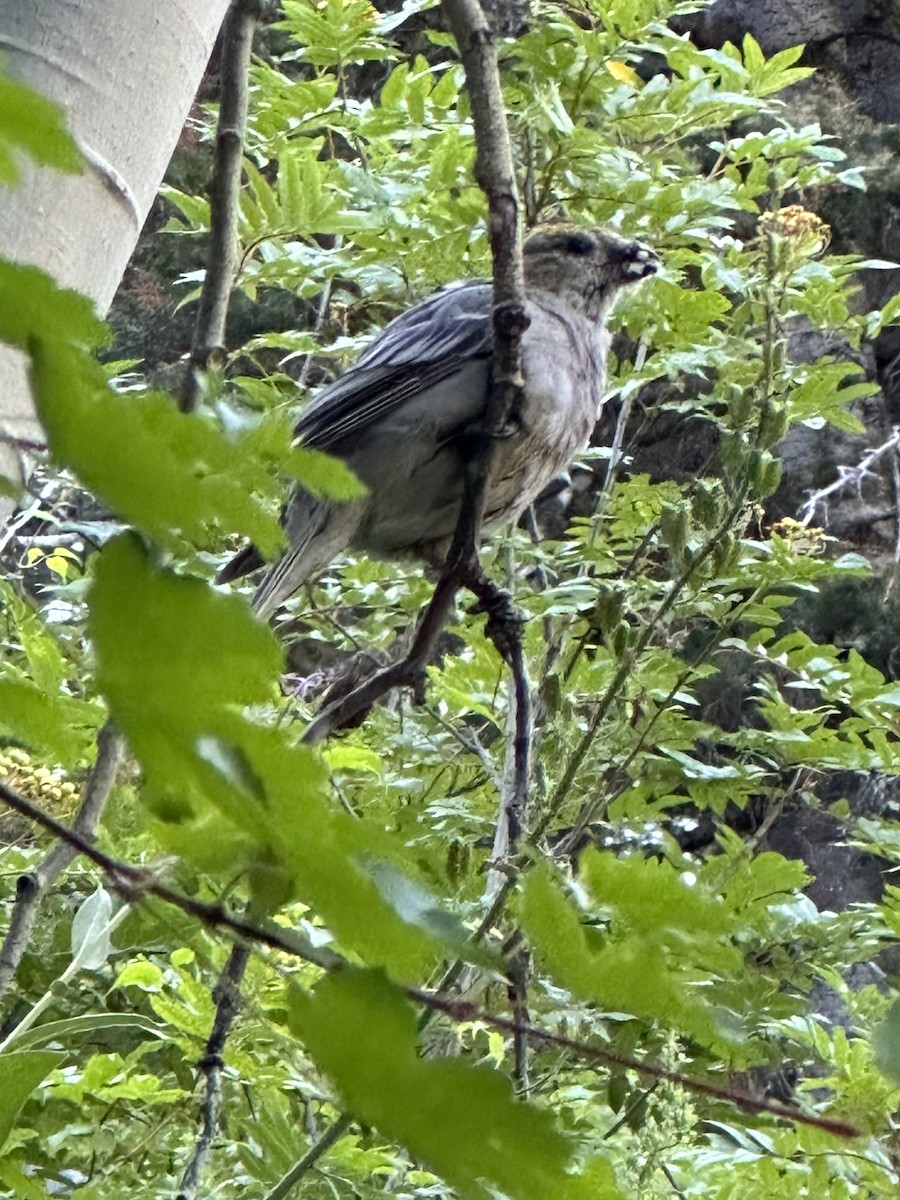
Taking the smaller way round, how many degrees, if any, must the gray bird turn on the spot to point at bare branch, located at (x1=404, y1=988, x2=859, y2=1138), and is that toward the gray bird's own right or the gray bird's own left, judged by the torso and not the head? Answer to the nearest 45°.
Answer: approximately 90° to the gray bird's own right

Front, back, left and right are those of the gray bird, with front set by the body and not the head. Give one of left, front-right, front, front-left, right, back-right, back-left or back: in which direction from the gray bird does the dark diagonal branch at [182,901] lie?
right

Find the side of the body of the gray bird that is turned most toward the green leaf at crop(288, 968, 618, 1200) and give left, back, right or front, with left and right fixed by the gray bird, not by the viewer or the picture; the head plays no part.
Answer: right

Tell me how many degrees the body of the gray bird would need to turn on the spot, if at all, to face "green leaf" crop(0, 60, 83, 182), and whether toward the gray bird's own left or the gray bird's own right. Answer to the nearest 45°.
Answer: approximately 90° to the gray bird's own right

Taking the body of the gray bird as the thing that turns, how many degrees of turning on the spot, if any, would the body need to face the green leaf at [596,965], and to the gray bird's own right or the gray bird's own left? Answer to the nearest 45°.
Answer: approximately 90° to the gray bird's own right

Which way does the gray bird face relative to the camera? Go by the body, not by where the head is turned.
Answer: to the viewer's right
